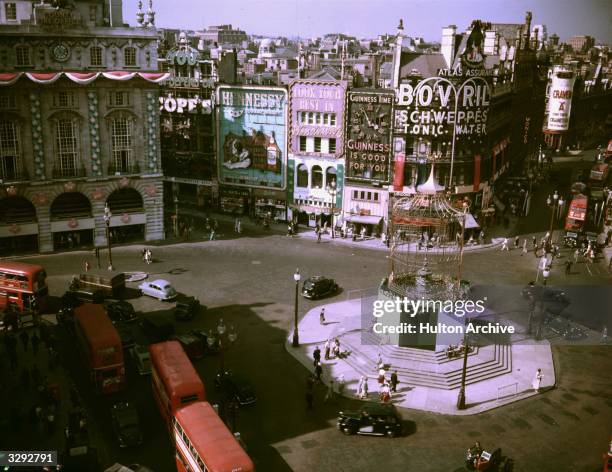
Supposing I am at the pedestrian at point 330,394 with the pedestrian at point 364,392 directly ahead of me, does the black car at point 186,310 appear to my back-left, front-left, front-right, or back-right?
back-left

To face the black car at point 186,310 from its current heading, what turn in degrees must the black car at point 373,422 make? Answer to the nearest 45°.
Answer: approximately 45° to its right

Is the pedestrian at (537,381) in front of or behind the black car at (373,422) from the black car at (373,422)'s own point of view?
behind

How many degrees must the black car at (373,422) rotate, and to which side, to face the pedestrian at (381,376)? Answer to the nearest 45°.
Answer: approximately 90° to its right

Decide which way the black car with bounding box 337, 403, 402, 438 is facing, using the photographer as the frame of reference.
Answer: facing to the left of the viewer

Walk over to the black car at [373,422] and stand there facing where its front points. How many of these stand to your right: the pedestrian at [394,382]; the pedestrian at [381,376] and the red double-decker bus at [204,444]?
2

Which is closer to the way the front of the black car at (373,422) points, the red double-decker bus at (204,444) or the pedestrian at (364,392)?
the red double-decker bus
